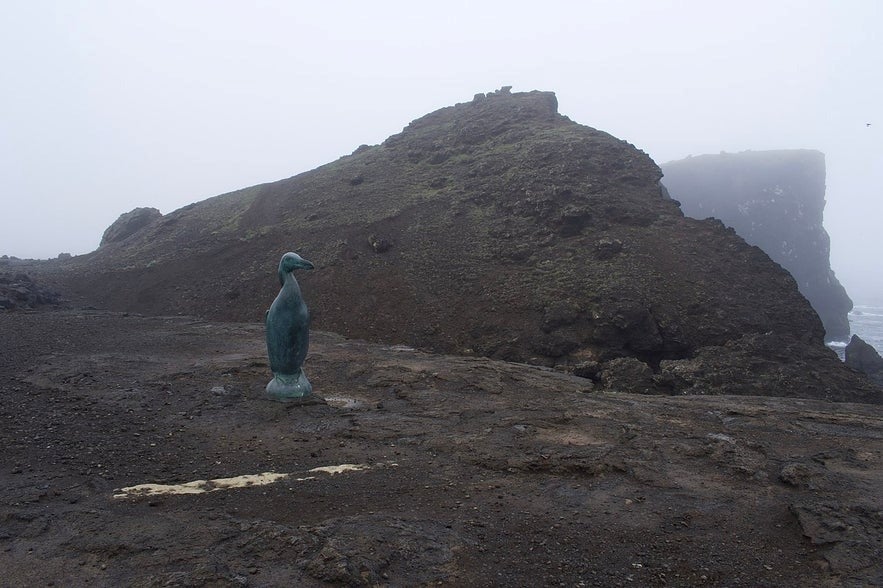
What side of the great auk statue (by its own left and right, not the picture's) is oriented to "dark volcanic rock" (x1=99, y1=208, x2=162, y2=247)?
left

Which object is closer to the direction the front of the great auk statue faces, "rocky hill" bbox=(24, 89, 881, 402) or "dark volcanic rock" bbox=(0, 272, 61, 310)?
the rocky hill

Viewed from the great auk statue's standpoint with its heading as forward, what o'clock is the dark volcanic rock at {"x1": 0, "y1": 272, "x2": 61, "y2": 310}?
The dark volcanic rock is roughly at 8 o'clock from the great auk statue.

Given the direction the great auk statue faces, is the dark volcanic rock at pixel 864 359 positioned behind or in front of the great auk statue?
in front

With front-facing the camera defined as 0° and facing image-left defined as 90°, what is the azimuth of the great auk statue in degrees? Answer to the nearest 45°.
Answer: approximately 270°

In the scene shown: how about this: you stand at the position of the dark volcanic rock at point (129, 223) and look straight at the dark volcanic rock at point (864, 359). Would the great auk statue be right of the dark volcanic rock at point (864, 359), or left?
right
